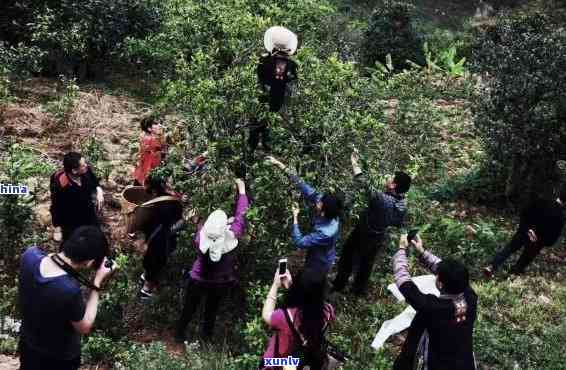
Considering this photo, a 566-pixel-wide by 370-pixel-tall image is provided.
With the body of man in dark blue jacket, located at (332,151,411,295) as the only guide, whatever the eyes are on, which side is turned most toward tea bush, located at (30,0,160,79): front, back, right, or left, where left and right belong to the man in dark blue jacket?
front

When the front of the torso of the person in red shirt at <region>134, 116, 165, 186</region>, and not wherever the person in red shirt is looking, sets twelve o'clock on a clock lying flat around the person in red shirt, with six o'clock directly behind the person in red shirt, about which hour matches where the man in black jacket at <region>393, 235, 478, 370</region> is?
The man in black jacket is roughly at 2 o'clock from the person in red shirt.

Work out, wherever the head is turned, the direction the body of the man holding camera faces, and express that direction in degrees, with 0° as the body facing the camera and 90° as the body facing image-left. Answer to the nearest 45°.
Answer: approximately 225°

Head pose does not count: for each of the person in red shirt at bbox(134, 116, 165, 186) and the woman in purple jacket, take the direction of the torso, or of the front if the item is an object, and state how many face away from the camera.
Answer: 1

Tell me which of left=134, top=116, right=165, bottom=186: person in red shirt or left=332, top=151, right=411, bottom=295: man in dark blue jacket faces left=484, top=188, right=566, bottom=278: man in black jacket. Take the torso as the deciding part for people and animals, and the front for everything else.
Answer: the person in red shirt

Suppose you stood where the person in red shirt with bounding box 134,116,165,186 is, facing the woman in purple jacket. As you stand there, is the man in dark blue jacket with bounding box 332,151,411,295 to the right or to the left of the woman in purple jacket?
left

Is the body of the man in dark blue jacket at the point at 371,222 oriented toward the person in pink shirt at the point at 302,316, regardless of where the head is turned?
no

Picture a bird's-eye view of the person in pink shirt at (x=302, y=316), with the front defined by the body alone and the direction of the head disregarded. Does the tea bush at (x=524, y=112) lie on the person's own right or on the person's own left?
on the person's own right

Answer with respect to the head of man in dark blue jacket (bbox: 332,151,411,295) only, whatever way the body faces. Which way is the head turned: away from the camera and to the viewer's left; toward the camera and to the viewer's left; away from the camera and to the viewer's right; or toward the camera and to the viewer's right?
away from the camera and to the viewer's left

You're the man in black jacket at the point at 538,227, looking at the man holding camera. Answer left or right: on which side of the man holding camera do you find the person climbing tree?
right

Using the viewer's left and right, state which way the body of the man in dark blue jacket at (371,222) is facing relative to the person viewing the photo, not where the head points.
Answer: facing away from the viewer and to the left of the viewer

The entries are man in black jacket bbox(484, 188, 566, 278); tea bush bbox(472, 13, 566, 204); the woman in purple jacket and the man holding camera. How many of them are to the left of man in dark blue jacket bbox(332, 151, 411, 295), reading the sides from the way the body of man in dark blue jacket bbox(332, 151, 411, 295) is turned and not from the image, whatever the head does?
2

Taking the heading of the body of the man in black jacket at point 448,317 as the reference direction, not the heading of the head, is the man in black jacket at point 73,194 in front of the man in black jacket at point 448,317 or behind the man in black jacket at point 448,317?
in front

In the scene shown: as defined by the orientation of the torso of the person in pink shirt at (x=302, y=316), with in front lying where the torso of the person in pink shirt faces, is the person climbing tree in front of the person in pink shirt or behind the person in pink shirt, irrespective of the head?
in front

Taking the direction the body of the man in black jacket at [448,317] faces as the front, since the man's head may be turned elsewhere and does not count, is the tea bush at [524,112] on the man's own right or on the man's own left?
on the man's own right

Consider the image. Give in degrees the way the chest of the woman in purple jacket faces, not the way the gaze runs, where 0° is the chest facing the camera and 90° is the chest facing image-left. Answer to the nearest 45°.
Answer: approximately 180°

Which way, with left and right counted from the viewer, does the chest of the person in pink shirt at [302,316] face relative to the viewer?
facing away from the viewer and to the left of the viewer
